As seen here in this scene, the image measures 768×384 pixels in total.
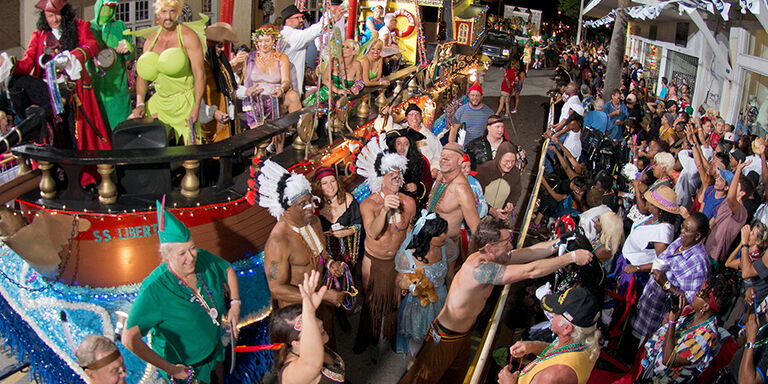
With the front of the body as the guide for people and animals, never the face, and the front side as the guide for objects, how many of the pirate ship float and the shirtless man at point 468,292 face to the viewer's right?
1

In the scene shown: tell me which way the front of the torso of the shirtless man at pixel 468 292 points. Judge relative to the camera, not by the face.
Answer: to the viewer's right

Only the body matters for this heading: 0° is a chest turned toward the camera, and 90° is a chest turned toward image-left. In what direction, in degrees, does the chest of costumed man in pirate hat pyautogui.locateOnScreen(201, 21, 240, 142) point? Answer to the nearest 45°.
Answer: approximately 315°

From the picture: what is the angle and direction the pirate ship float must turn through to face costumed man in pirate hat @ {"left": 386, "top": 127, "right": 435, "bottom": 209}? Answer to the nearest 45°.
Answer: approximately 180°

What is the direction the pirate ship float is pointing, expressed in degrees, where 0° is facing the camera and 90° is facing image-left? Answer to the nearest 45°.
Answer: approximately 45°

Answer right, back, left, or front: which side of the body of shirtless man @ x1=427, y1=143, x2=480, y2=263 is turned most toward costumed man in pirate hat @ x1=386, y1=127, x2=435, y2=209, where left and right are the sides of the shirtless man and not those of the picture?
right

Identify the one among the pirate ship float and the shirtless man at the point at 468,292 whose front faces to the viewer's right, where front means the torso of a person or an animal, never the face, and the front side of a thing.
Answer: the shirtless man

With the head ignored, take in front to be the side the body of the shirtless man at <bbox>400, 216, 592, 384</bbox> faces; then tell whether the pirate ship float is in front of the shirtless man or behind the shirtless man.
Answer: behind

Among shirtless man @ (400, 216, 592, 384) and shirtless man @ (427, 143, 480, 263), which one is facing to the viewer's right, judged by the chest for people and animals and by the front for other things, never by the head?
shirtless man @ (400, 216, 592, 384)

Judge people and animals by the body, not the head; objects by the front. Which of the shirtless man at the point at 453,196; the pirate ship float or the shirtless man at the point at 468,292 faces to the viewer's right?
the shirtless man at the point at 468,292
